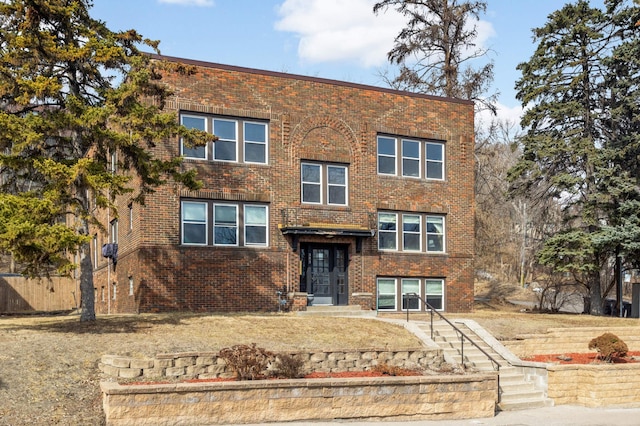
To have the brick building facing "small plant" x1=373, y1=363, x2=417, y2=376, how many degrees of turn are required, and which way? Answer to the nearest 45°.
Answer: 0° — it already faces it

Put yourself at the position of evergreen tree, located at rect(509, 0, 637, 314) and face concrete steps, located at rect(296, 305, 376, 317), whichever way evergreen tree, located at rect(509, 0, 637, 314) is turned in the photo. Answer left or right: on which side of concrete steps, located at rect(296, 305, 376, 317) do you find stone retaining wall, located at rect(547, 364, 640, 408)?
left

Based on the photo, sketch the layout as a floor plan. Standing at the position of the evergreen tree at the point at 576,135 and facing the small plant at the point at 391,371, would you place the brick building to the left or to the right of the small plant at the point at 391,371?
right

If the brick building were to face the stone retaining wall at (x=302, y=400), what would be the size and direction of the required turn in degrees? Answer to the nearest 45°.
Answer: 0° — it already faces it

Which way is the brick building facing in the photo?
toward the camera

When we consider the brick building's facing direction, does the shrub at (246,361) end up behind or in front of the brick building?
in front

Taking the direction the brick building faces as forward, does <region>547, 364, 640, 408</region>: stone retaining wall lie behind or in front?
in front

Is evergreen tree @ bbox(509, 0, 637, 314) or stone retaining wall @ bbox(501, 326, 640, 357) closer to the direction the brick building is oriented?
the stone retaining wall
